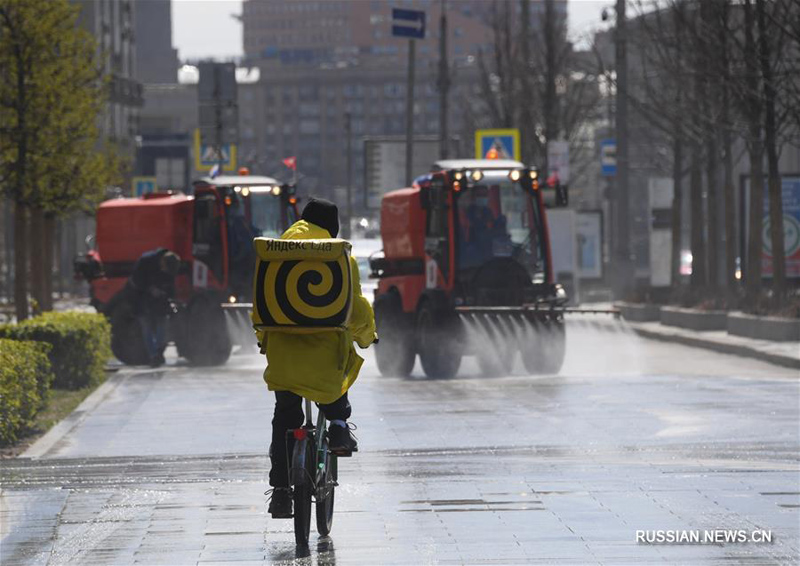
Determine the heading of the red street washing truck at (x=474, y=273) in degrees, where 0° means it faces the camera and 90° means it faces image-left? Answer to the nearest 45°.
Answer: approximately 315°

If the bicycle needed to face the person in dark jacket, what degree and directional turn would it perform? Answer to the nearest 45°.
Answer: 0° — it already faces them

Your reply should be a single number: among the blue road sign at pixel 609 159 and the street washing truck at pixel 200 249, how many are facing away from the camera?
0

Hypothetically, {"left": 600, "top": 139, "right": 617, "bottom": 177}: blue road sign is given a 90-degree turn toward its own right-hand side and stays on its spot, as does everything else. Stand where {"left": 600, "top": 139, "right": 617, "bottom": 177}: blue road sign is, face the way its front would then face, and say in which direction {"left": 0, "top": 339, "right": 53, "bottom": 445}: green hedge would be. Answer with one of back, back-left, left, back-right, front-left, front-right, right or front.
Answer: left

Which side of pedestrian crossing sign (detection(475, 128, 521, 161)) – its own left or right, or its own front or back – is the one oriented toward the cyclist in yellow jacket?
front

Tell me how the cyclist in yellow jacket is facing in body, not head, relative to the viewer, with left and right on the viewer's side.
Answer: facing away from the viewer

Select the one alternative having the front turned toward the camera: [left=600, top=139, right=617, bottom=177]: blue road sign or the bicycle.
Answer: the blue road sign

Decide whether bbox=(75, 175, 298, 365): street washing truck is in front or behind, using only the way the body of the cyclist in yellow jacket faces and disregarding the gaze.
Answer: in front

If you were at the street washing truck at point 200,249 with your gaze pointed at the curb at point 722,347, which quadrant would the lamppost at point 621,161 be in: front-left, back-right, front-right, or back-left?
front-left

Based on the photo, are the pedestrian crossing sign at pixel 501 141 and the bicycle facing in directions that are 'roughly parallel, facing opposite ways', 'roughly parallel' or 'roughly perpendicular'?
roughly parallel, facing opposite ways

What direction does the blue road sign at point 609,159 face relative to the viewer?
toward the camera

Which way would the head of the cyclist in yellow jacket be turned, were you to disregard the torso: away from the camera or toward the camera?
away from the camera

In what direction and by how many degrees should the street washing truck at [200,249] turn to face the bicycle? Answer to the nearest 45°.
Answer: approximately 45° to its right

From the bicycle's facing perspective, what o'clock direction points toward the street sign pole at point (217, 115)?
The street sign pole is roughly at 12 o'clock from the bicycle.

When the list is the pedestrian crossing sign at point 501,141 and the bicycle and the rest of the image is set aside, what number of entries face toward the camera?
1

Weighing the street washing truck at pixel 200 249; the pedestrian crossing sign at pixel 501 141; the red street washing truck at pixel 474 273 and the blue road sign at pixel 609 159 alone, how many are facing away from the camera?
0

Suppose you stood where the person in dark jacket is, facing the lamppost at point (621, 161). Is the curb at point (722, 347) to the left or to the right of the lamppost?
right

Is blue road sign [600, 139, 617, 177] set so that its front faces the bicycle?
yes

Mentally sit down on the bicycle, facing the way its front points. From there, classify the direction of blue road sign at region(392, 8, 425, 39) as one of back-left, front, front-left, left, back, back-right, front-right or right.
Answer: front

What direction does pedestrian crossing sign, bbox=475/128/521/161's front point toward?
toward the camera

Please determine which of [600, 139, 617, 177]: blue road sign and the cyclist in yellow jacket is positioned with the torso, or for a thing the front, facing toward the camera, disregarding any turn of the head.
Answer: the blue road sign
